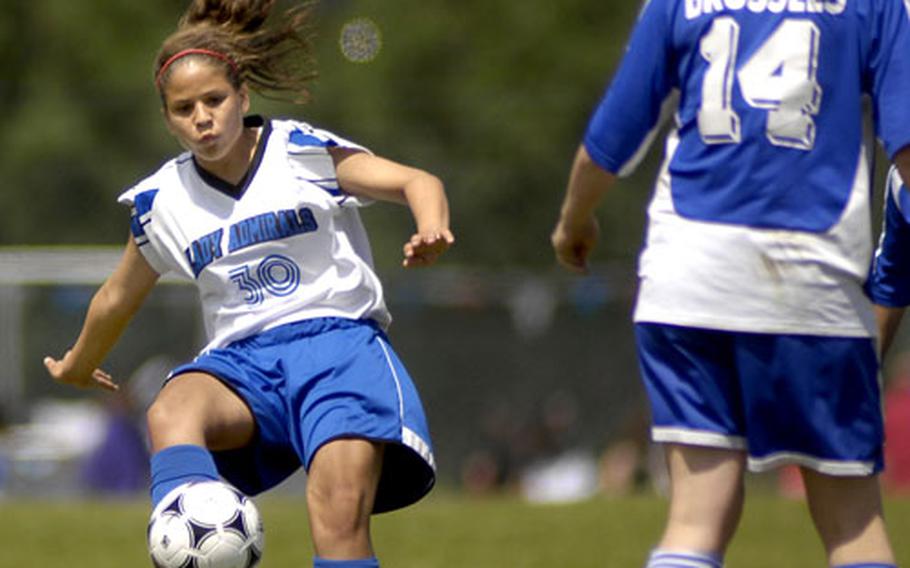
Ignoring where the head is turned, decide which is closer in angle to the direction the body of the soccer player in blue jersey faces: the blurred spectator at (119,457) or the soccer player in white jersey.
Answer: the blurred spectator

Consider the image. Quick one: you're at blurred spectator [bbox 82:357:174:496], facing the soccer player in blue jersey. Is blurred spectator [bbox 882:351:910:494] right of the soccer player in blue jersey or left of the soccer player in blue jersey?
left

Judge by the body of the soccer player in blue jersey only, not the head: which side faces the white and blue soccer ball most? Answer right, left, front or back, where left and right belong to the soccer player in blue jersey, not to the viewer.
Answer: left

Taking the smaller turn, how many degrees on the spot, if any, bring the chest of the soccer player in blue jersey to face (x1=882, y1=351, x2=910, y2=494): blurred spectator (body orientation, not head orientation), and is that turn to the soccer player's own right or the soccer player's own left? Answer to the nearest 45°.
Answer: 0° — they already face them

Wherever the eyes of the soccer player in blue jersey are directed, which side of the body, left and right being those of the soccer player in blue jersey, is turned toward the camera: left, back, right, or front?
back

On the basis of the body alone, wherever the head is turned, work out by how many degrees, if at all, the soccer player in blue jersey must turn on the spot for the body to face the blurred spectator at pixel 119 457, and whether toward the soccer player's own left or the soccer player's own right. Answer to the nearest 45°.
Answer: approximately 45° to the soccer player's own left

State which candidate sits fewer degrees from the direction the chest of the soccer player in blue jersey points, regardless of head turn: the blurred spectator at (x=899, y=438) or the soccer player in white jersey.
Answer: the blurred spectator
